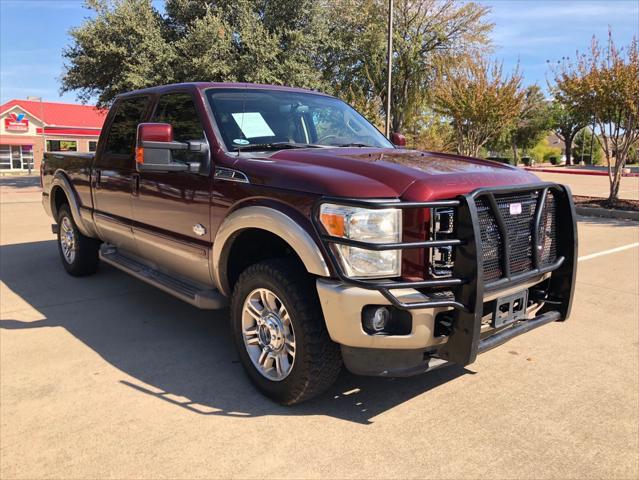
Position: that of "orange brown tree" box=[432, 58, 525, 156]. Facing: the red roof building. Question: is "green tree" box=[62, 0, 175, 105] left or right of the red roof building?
left

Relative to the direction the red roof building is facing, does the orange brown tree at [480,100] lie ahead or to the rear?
ahead

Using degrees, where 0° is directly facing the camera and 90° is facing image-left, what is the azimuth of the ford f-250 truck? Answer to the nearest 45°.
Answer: approximately 315°

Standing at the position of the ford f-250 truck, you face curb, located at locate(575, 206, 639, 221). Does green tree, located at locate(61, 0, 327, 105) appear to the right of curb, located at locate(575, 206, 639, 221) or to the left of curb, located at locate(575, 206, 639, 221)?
left

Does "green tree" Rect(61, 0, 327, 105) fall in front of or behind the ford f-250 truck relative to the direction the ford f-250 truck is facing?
behind

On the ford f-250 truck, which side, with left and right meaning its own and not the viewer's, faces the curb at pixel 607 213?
left

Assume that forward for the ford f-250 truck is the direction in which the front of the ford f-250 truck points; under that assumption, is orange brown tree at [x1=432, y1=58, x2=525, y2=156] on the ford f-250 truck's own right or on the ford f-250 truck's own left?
on the ford f-250 truck's own left

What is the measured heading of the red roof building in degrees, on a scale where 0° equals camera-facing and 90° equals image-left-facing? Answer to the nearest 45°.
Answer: approximately 0°

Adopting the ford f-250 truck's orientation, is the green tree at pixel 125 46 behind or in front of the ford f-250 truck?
behind

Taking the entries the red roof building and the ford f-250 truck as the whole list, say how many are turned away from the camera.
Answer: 0
